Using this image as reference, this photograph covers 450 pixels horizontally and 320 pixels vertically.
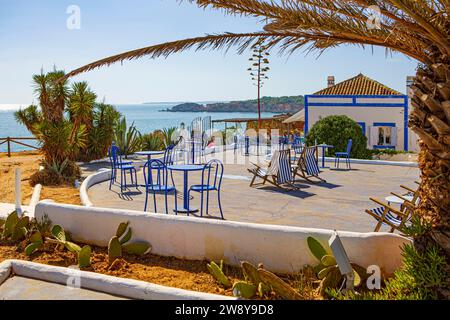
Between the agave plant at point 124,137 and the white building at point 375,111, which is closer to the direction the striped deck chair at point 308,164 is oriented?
the agave plant

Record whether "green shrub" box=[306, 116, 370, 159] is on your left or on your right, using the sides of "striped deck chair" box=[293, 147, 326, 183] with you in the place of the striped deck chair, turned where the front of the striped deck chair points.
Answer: on your right

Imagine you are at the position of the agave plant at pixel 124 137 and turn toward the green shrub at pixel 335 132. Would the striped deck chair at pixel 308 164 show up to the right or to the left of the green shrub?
right

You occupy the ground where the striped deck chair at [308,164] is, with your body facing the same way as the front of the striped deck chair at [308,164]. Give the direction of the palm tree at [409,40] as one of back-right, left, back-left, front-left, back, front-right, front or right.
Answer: back-left
